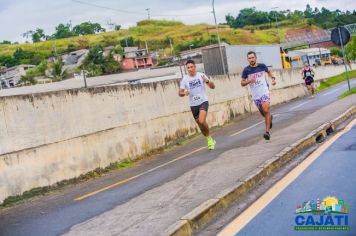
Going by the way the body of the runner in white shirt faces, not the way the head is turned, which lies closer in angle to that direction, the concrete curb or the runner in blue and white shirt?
the concrete curb

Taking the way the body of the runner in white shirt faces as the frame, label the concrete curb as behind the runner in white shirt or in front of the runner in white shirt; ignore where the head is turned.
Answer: in front

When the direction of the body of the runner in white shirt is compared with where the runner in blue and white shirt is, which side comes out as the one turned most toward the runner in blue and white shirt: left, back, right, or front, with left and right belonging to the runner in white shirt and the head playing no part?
left
